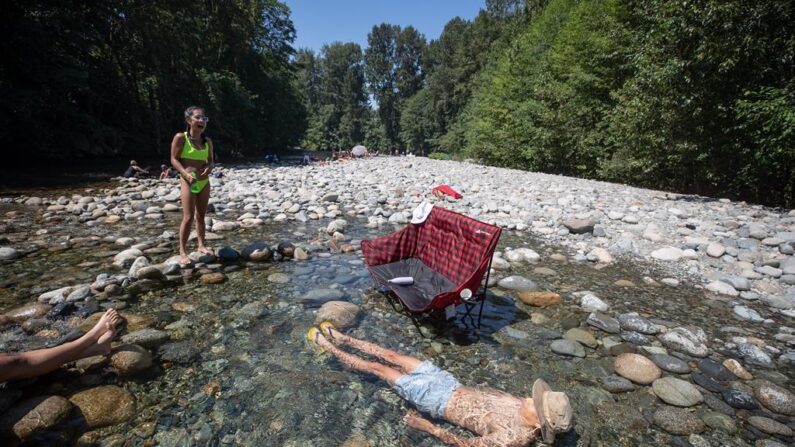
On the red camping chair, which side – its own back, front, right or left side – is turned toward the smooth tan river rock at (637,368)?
left

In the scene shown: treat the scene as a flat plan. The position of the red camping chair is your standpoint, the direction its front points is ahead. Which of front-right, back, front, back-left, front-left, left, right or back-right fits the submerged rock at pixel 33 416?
front

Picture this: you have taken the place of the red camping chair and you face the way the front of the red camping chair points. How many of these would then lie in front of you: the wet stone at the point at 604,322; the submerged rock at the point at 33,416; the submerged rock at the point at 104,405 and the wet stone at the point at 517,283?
2

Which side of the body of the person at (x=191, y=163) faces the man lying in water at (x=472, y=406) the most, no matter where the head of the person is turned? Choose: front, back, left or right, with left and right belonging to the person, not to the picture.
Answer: front

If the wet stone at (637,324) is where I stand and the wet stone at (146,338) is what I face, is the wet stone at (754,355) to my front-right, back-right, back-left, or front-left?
back-left

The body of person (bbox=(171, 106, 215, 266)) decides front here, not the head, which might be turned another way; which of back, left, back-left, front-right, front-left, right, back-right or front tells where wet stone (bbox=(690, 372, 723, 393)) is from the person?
front

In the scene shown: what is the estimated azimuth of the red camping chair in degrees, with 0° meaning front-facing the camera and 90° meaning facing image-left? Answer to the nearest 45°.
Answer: approximately 45°

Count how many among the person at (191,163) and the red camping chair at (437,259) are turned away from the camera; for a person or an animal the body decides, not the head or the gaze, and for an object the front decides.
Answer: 0

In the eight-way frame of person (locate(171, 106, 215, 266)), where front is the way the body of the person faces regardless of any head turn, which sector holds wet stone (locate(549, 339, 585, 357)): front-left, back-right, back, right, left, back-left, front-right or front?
front

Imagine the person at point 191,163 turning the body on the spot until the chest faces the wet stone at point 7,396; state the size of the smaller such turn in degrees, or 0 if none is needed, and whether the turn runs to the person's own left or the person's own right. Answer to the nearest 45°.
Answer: approximately 45° to the person's own right

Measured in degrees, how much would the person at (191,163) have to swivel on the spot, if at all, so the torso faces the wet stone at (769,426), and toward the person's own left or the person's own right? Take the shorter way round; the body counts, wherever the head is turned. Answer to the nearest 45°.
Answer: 0° — they already face it

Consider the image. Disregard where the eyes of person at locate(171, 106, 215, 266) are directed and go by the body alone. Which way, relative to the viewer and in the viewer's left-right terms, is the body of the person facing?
facing the viewer and to the right of the viewer

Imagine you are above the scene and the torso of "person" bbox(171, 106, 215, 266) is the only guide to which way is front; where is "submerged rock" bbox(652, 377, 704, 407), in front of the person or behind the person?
in front

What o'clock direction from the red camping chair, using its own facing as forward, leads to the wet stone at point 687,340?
The wet stone is roughly at 8 o'clock from the red camping chair.

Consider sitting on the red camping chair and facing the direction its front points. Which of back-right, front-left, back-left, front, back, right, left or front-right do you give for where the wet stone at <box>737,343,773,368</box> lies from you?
back-left

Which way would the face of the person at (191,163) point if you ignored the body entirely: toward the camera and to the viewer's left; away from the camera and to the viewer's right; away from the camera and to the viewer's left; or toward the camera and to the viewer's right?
toward the camera and to the viewer's right
